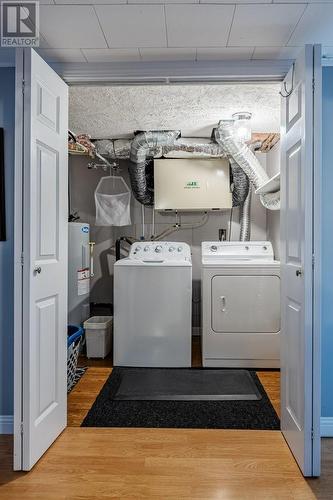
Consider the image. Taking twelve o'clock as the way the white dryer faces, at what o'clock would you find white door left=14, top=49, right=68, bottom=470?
The white door is roughly at 1 o'clock from the white dryer.

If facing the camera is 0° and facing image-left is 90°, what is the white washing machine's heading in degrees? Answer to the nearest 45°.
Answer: approximately 0°

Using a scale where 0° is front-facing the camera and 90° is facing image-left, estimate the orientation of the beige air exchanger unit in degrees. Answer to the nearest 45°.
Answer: approximately 0°

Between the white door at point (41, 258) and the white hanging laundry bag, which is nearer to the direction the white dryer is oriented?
the white door

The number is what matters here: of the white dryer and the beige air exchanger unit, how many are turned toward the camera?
2
